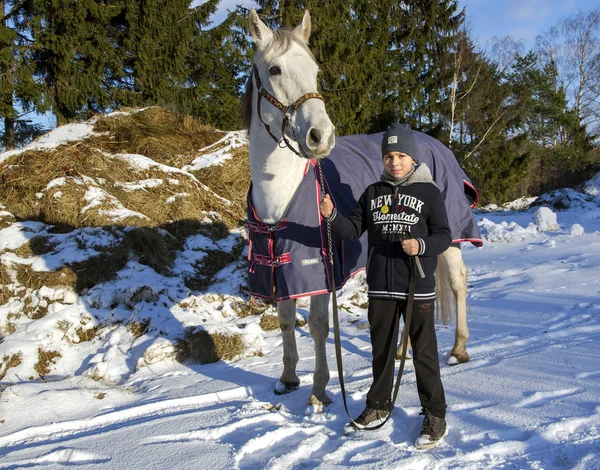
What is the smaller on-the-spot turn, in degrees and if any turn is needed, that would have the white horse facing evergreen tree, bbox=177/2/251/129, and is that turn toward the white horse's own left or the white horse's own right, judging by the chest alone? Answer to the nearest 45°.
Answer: approximately 135° to the white horse's own right

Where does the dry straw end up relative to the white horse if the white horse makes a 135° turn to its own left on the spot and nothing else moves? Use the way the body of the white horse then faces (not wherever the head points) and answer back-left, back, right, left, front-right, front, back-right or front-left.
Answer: back-left

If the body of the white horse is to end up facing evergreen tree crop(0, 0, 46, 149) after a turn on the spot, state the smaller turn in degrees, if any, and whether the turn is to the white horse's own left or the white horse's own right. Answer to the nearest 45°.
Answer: approximately 90° to the white horse's own right

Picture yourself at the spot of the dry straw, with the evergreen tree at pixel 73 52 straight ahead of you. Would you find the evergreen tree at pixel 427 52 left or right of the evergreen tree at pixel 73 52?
right

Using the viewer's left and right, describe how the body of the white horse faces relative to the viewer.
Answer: facing the viewer and to the left of the viewer

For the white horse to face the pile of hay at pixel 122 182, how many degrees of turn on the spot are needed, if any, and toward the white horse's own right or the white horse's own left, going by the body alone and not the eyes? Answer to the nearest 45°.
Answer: approximately 90° to the white horse's own right

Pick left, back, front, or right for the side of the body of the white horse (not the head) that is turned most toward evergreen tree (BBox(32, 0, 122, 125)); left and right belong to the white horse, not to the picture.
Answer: right
